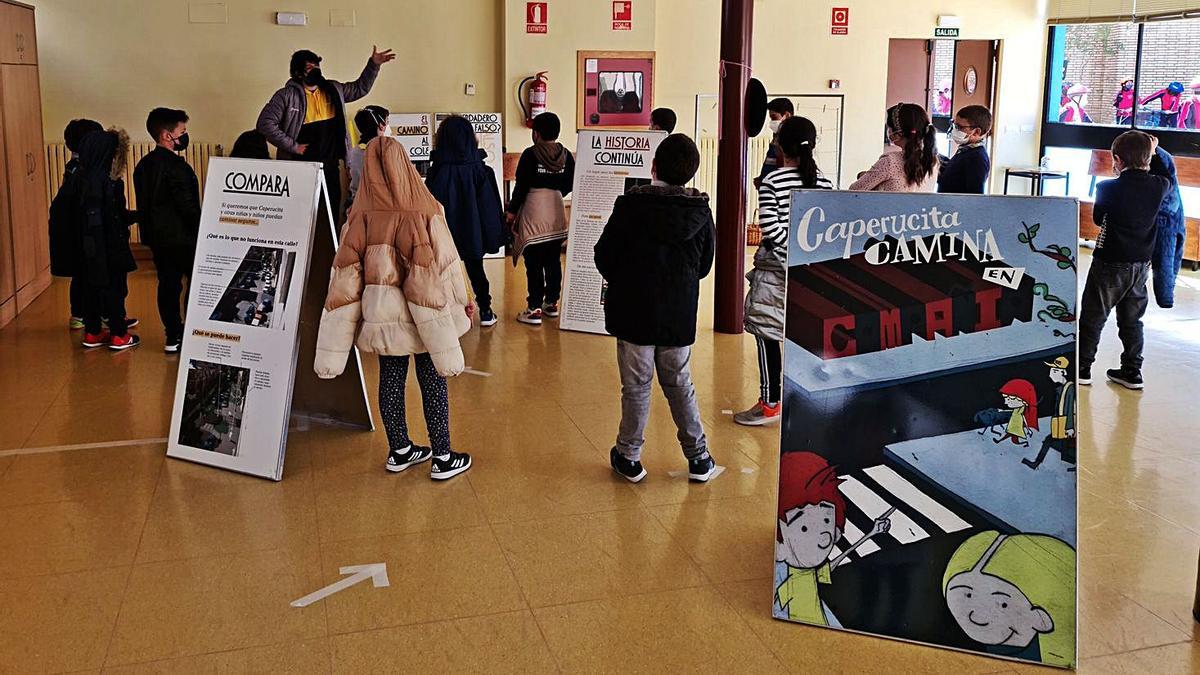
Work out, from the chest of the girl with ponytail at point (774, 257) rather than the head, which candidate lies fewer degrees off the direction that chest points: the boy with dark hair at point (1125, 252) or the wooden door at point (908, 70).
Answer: the wooden door

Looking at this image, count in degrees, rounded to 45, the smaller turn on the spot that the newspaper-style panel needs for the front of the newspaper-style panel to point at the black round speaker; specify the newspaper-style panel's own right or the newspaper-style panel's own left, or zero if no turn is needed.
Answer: approximately 90° to the newspaper-style panel's own left

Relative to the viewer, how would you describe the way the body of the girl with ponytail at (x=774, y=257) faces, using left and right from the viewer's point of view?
facing away from the viewer and to the left of the viewer

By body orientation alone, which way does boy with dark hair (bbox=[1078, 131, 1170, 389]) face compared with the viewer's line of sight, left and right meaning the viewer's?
facing away from the viewer and to the left of the viewer

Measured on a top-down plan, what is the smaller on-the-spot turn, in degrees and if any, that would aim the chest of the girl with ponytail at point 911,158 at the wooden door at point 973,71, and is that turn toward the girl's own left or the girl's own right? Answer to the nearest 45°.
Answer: approximately 45° to the girl's own right

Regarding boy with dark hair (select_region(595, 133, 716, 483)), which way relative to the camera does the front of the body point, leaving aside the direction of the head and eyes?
away from the camera

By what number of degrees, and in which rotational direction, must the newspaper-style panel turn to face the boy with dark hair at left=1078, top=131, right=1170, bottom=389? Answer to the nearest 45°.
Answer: approximately 45° to its left

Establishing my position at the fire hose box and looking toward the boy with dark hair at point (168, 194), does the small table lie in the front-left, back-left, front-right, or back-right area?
back-left

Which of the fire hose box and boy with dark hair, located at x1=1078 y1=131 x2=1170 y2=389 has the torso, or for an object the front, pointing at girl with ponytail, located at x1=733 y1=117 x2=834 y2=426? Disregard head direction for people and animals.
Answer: the fire hose box
